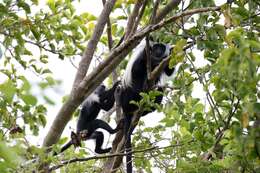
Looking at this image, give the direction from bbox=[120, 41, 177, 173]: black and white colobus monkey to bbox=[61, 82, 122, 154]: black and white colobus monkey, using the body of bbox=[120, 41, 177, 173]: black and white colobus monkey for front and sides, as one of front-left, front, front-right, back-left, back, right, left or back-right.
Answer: back-left

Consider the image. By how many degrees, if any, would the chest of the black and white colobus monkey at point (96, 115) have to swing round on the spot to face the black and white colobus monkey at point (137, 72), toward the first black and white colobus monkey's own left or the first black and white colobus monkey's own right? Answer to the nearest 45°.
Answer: approximately 45° to the first black and white colobus monkey's own right

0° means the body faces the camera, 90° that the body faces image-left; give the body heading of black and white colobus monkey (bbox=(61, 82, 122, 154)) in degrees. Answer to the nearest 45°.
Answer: approximately 270°
